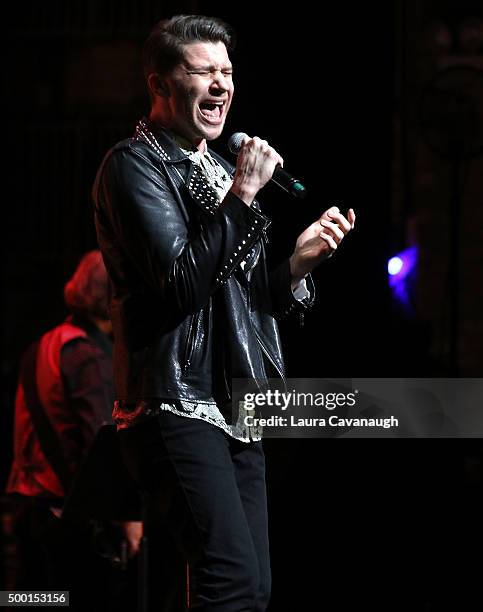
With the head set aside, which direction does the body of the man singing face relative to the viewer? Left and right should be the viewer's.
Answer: facing the viewer and to the right of the viewer

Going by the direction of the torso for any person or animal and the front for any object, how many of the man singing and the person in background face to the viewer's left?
0

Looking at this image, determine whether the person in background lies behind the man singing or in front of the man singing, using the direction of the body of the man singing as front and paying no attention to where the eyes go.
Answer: behind

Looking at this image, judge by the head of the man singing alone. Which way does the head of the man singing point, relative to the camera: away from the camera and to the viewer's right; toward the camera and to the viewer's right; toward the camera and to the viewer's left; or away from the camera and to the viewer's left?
toward the camera and to the viewer's right
